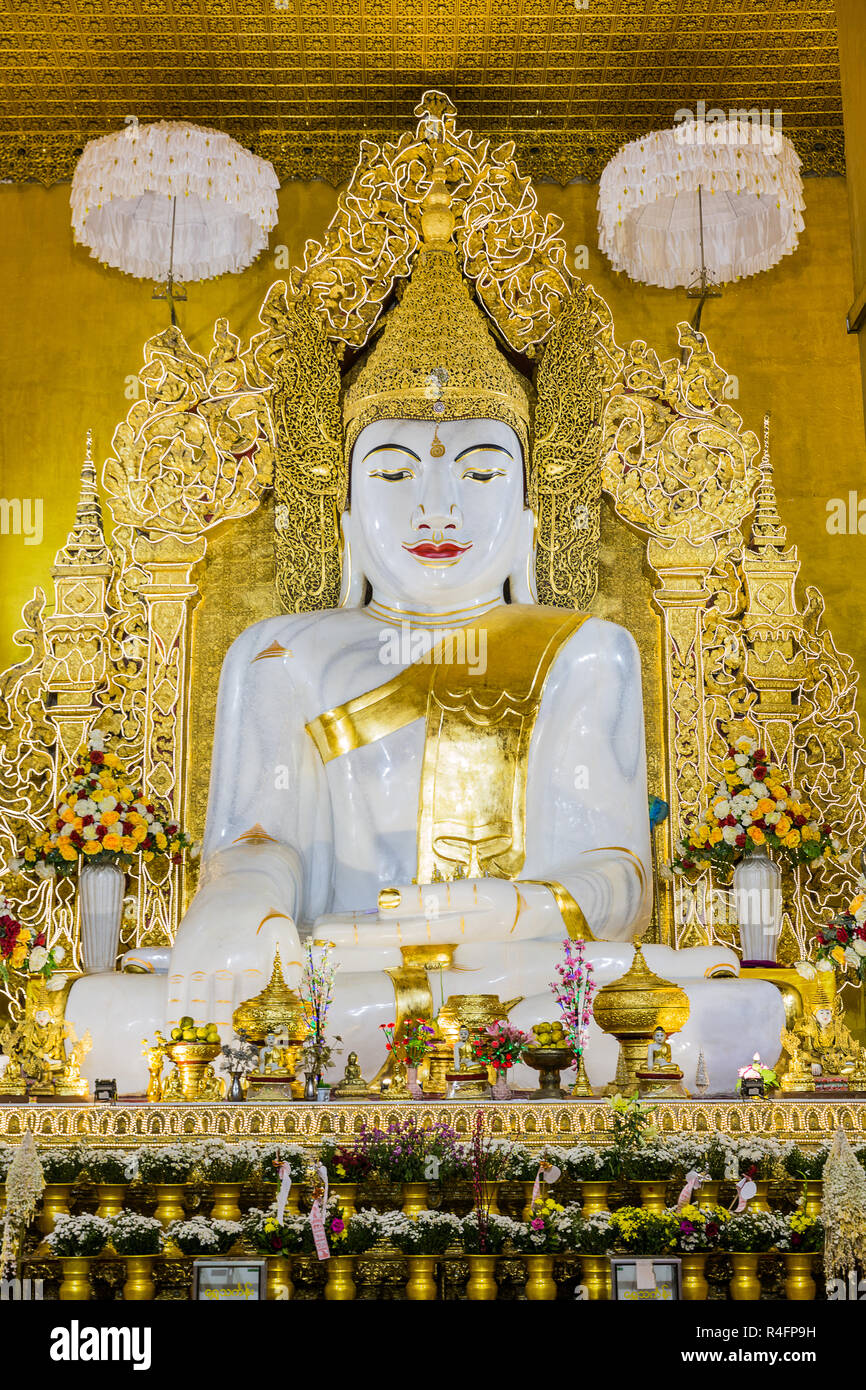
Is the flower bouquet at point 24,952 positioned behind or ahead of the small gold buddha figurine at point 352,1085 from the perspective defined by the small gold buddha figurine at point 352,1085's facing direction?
behind

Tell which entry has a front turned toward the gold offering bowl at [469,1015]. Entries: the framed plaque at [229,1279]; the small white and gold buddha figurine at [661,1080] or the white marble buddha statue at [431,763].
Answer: the white marble buddha statue

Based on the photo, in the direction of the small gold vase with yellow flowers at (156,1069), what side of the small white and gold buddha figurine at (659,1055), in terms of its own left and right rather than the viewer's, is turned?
right

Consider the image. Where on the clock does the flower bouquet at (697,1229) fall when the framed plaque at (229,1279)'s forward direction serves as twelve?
The flower bouquet is roughly at 9 o'clock from the framed plaque.

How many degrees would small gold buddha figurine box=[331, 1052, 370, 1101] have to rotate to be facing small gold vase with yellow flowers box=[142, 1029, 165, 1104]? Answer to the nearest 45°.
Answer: approximately 135° to its right

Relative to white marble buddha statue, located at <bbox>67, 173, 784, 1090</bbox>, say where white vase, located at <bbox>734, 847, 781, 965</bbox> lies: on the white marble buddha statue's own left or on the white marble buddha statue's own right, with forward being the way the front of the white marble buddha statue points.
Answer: on the white marble buddha statue's own left

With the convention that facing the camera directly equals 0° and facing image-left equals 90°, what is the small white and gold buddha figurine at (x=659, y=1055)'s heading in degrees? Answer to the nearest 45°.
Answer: approximately 0°

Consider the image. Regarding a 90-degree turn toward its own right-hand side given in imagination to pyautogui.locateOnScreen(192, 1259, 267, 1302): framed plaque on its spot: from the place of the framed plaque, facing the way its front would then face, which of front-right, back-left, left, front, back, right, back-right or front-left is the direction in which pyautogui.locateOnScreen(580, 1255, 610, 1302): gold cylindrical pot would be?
back
